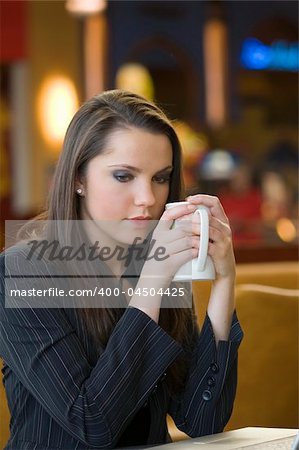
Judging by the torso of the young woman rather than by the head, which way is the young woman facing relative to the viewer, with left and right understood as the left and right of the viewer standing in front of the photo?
facing the viewer and to the right of the viewer

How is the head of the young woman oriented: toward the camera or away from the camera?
toward the camera

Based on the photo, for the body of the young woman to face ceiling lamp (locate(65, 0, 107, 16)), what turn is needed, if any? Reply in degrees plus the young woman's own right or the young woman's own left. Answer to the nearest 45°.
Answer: approximately 135° to the young woman's own left

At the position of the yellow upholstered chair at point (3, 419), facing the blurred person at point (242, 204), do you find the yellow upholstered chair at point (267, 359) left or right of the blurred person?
right

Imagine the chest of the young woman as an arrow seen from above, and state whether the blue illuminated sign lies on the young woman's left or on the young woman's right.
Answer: on the young woman's left
